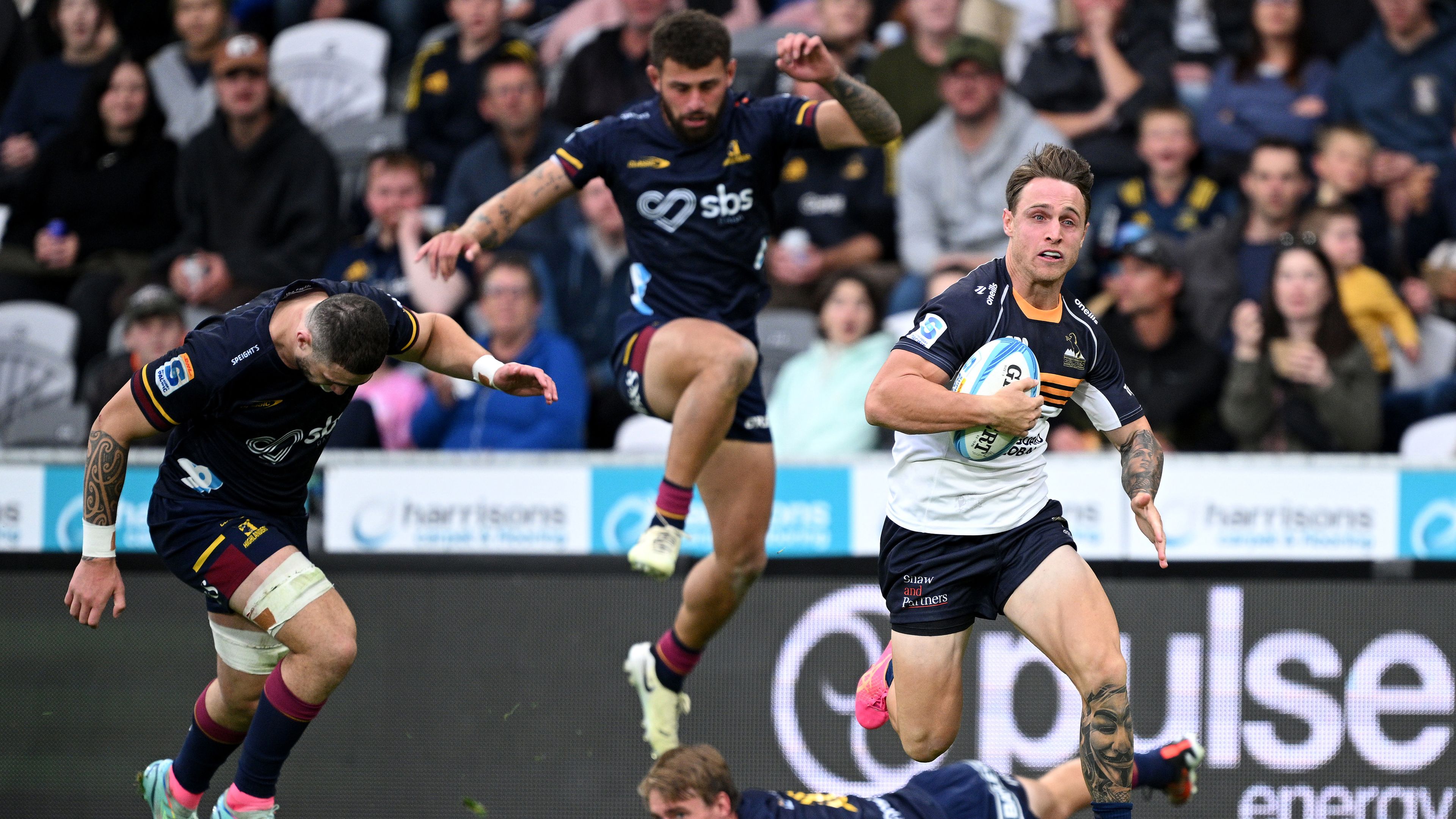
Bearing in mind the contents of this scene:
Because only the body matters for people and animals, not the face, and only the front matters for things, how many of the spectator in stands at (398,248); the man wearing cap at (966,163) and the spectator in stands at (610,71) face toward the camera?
3

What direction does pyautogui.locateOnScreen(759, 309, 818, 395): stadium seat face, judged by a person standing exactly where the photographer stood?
facing the viewer

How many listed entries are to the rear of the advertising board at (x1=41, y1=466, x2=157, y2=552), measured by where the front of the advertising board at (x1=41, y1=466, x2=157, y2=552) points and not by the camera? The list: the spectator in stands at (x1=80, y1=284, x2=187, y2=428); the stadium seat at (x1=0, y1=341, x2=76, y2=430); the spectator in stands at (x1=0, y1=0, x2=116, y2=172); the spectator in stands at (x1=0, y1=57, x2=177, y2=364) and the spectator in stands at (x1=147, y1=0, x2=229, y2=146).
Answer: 5

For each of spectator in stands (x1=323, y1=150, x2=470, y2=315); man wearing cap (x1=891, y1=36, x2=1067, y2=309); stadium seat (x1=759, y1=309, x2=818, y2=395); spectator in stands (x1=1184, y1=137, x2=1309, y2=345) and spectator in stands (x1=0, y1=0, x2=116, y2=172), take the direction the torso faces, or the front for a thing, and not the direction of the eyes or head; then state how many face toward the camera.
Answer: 5

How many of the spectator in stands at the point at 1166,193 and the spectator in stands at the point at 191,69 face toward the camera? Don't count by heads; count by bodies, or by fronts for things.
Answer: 2

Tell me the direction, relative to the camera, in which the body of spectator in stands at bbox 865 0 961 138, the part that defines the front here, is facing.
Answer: toward the camera

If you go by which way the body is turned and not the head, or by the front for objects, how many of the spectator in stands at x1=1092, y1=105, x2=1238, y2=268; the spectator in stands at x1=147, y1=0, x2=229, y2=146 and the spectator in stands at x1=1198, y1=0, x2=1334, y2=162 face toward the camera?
3

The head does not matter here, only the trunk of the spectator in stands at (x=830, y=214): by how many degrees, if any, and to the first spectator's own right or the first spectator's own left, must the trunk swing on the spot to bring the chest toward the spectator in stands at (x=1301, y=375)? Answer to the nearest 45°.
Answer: approximately 45° to the first spectator's own left

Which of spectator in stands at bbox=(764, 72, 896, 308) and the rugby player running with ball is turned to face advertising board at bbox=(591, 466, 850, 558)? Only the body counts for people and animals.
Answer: the spectator in stands

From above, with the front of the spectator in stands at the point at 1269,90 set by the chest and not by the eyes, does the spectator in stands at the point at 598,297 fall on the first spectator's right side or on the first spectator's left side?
on the first spectator's right side

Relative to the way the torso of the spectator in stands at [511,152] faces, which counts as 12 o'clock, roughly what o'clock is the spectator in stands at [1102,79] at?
the spectator in stands at [1102,79] is roughly at 9 o'clock from the spectator in stands at [511,152].

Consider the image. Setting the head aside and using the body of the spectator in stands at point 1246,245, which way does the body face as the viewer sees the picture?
toward the camera

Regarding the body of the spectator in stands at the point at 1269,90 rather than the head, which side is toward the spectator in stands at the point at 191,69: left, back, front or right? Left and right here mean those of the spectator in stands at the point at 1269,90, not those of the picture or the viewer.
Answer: right

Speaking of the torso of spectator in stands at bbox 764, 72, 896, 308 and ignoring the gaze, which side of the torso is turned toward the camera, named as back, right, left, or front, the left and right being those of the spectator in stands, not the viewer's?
front
